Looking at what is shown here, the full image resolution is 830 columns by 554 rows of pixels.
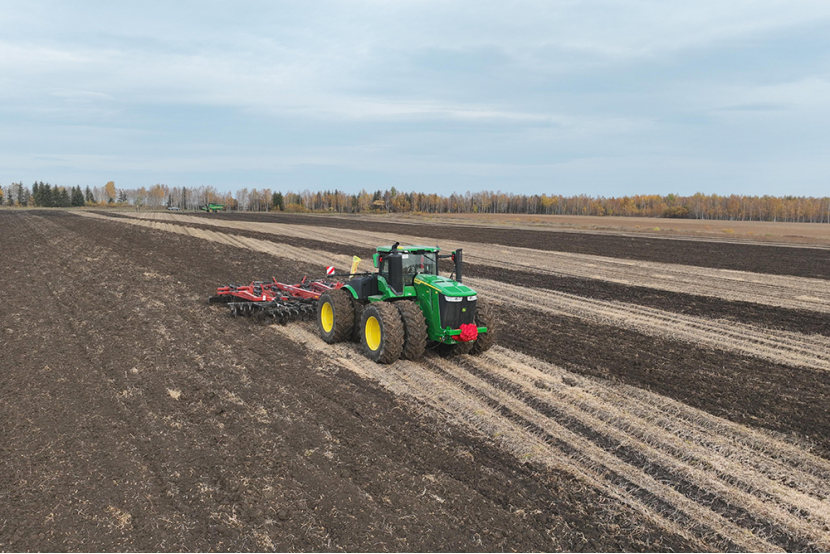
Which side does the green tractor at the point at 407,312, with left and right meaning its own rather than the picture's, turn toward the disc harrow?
back

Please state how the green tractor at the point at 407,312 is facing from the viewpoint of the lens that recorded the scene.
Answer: facing the viewer and to the right of the viewer
